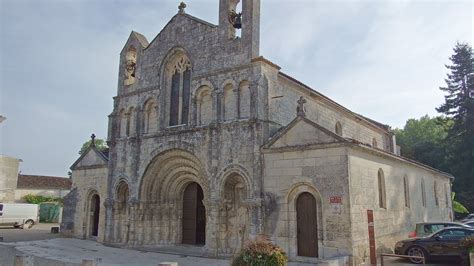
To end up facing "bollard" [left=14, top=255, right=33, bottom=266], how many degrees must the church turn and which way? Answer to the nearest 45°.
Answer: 0° — it already faces it

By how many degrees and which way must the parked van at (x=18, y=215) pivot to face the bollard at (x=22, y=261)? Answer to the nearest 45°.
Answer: approximately 90° to its left

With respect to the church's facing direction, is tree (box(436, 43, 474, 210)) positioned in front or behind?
behind

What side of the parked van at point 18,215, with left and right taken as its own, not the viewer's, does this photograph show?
left

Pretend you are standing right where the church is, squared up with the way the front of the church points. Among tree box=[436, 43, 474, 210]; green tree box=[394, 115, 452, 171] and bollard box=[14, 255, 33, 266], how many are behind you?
2

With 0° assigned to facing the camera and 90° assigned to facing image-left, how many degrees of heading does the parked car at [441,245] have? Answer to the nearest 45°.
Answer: approximately 90°

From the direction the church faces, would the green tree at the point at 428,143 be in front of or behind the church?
behind

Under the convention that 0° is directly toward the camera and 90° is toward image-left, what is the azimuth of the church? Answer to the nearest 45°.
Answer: approximately 45°

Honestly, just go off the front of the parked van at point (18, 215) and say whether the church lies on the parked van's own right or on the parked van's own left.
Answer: on the parked van's own left

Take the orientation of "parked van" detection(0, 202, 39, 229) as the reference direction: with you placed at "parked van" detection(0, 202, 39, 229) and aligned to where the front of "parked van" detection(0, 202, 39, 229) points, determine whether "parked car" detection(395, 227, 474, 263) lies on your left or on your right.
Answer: on your left
